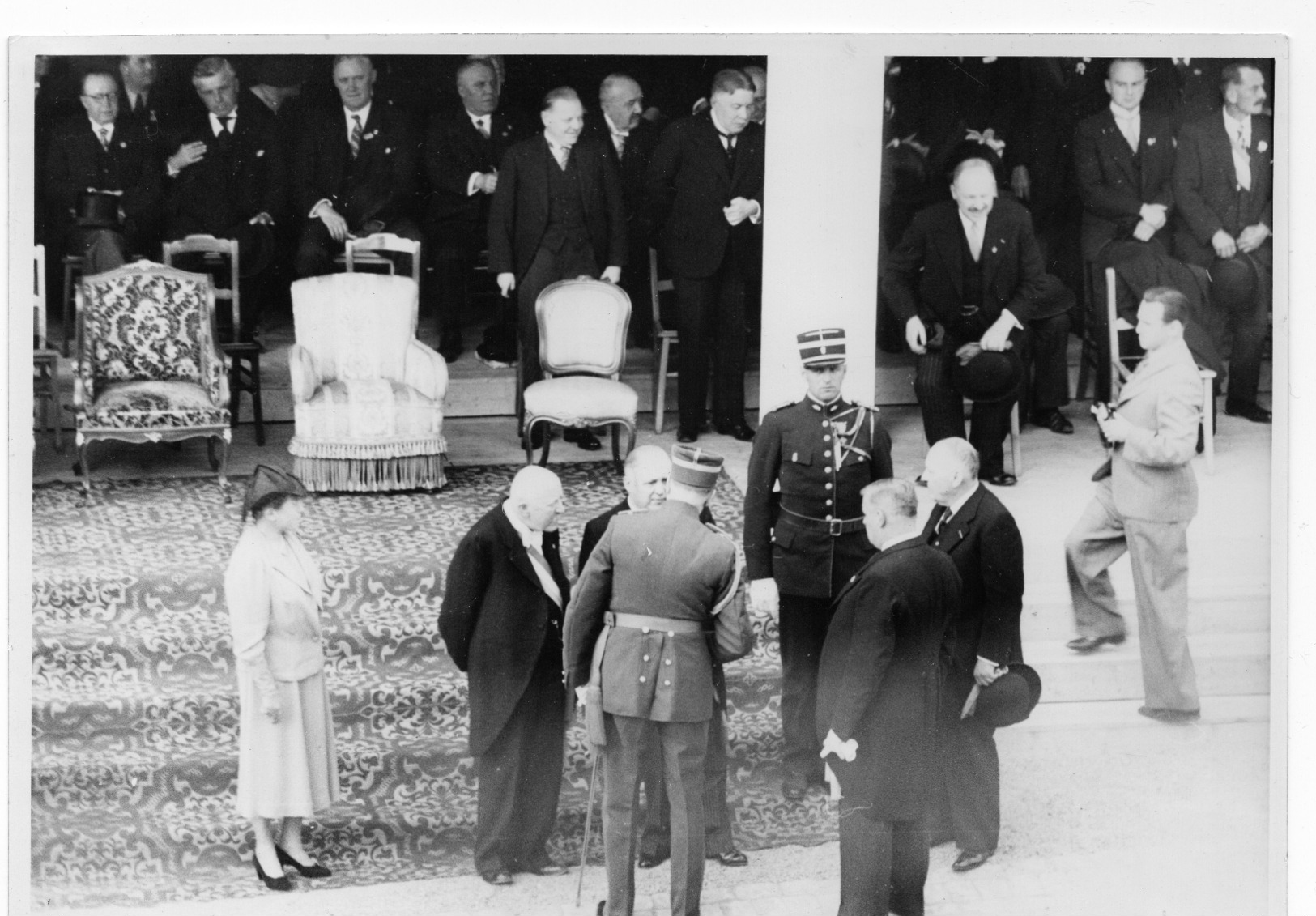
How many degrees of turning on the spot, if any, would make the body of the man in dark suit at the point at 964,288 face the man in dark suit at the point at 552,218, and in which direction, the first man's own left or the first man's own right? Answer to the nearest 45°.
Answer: approximately 90° to the first man's own right

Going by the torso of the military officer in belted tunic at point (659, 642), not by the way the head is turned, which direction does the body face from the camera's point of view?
away from the camera

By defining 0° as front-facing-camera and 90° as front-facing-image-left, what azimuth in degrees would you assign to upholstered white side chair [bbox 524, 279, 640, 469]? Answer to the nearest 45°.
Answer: approximately 0°

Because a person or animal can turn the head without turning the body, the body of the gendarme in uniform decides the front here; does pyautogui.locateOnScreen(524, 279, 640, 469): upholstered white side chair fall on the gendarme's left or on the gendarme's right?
on the gendarme's right

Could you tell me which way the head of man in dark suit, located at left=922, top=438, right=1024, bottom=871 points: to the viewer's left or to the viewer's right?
to the viewer's left

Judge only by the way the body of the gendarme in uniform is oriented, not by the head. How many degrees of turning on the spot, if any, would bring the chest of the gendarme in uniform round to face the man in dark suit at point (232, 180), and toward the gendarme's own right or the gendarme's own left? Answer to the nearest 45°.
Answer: approximately 90° to the gendarme's own right

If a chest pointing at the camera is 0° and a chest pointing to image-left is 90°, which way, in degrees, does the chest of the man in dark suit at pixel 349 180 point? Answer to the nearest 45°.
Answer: approximately 0°

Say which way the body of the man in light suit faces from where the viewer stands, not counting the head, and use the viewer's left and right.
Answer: facing to the left of the viewer

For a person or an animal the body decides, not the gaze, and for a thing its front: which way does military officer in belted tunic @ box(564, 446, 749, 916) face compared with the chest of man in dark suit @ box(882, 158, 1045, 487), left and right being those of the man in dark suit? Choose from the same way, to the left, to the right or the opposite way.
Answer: the opposite way
